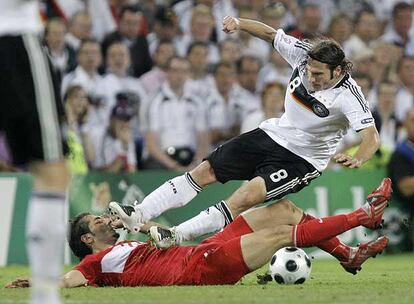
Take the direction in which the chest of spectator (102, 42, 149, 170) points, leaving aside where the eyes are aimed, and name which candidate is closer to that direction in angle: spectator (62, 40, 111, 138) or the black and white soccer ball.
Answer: the black and white soccer ball

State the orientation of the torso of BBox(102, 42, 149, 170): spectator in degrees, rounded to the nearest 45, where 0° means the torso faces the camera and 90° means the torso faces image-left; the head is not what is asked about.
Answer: approximately 0°

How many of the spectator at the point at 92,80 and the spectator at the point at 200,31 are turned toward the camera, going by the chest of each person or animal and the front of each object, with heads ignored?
2

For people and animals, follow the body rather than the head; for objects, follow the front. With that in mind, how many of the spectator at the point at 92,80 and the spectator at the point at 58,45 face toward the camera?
2

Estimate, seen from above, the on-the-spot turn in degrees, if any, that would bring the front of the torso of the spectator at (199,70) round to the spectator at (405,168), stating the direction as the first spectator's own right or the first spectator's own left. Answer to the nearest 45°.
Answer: approximately 90° to the first spectator's own left
